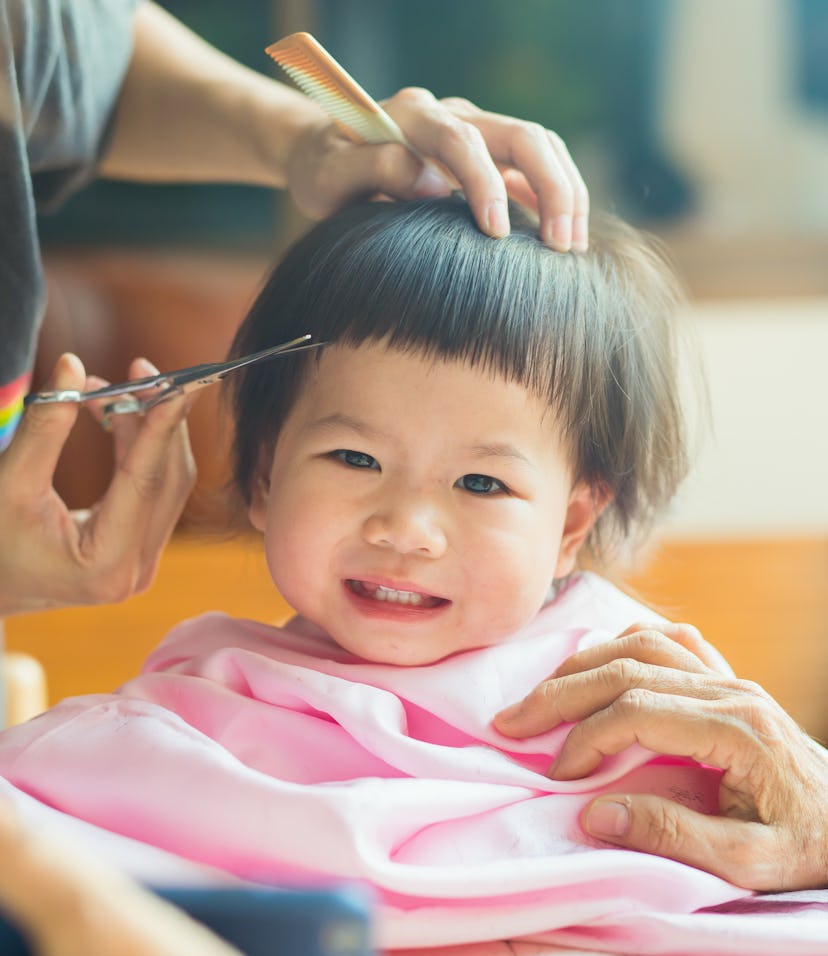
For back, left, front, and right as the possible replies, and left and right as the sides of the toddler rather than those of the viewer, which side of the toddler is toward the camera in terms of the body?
front

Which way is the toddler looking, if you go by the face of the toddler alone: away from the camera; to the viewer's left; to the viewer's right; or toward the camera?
toward the camera
